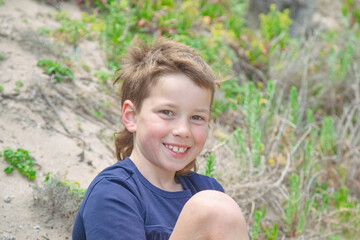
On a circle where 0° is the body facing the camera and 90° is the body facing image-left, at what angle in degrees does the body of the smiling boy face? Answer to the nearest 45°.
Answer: approximately 315°

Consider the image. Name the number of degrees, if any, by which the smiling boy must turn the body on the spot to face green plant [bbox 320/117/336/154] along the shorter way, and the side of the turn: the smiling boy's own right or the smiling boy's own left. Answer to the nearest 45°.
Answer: approximately 90° to the smiling boy's own left

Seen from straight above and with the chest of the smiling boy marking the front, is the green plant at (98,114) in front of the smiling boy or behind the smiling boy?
behind

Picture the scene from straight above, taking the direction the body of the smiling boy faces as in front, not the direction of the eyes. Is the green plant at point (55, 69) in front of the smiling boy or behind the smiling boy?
behind
